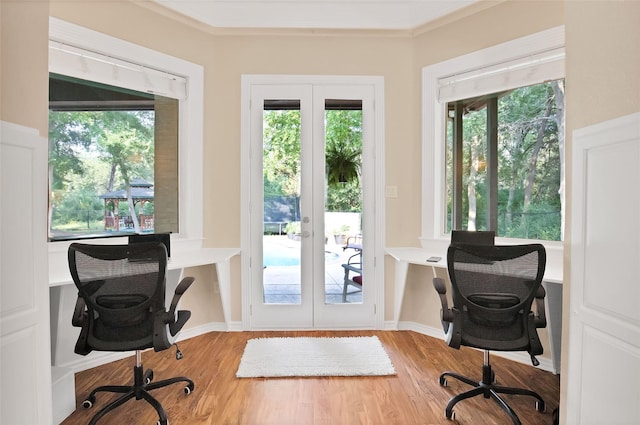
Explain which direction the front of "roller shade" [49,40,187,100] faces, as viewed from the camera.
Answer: facing the viewer and to the right of the viewer

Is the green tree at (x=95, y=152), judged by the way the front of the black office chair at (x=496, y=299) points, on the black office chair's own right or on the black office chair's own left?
on the black office chair's own left

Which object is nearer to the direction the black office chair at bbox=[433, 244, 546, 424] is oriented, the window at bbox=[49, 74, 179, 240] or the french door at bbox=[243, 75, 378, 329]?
the french door

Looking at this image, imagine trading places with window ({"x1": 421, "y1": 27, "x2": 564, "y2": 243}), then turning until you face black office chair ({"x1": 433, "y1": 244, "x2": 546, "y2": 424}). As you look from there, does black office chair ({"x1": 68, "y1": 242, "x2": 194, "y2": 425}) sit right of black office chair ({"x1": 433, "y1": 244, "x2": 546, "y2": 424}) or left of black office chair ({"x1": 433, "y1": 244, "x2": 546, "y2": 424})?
right

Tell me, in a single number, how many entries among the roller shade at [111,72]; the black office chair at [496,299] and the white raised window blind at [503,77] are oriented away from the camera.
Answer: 1

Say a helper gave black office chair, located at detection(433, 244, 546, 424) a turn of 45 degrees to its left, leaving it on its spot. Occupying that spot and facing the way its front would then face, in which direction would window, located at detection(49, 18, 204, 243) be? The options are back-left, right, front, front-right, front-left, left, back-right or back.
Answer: front-left

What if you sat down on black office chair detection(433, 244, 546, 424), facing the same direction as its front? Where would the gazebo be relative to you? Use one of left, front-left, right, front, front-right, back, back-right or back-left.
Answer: left

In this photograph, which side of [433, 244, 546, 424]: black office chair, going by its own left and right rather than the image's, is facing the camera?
back

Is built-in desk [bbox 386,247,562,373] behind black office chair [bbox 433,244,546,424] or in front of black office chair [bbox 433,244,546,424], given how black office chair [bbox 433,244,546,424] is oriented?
in front

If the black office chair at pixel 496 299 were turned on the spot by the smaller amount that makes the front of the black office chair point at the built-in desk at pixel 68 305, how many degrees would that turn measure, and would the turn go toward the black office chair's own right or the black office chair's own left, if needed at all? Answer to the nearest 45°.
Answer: approximately 90° to the black office chair's own left

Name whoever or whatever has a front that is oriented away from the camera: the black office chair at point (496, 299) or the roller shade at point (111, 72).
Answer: the black office chair

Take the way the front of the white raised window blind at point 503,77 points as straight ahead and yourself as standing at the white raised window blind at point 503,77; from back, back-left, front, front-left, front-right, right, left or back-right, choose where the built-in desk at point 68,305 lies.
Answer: front

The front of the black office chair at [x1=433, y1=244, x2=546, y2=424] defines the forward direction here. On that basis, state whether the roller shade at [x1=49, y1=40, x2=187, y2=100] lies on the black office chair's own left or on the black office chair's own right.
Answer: on the black office chair's own left

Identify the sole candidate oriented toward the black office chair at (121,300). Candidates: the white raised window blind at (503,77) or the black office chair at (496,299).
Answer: the white raised window blind

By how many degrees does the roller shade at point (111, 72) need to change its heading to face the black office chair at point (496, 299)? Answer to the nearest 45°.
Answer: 0° — it already faces it

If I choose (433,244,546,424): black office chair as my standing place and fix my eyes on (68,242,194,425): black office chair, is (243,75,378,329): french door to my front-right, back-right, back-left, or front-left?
front-right

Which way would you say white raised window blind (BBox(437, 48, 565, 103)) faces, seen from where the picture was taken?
facing the viewer and to the left of the viewer

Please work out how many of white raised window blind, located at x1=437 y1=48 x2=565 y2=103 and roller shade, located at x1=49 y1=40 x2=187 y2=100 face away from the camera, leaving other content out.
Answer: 0
